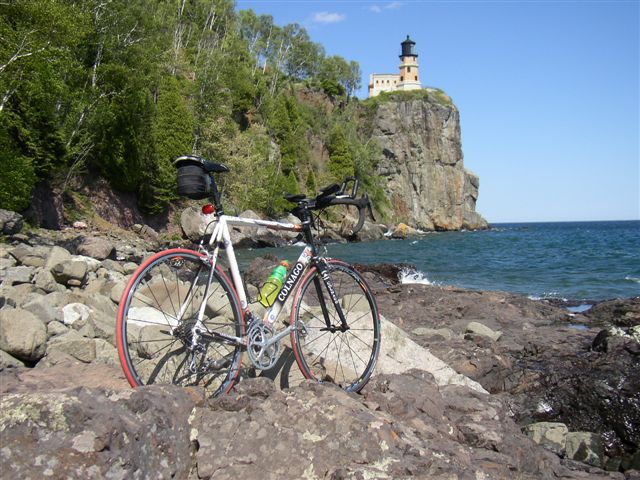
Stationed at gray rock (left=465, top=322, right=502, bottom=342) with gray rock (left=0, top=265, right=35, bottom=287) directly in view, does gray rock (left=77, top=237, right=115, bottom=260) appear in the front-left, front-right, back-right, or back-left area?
front-right

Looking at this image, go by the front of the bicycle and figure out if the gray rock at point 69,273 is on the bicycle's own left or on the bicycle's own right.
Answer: on the bicycle's own left

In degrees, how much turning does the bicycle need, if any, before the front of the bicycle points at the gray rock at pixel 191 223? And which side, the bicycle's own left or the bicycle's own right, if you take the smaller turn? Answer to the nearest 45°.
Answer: approximately 45° to the bicycle's own left

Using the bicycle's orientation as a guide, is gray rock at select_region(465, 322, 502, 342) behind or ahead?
ahead

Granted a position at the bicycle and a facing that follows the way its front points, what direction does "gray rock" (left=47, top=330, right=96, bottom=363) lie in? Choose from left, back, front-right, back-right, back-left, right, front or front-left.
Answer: left

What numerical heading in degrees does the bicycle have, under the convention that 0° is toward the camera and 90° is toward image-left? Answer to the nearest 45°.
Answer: approximately 225°

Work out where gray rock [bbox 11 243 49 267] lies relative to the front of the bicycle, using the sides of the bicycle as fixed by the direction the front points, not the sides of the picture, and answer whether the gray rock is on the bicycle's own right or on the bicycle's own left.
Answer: on the bicycle's own left

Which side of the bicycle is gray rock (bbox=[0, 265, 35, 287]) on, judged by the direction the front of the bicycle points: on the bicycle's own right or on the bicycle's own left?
on the bicycle's own left

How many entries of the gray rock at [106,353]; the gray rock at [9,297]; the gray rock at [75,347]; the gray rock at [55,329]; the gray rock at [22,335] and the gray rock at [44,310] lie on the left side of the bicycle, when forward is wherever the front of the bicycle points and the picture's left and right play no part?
6

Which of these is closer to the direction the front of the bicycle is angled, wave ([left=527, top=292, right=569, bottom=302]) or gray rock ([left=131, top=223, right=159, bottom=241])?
the wave

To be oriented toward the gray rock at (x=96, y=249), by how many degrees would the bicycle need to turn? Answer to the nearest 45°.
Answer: approximately 45° to its left

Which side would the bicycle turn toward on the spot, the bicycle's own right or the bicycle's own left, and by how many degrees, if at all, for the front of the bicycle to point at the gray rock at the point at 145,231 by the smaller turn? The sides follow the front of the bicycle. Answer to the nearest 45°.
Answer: approximately 45° to the bicycle's own left
